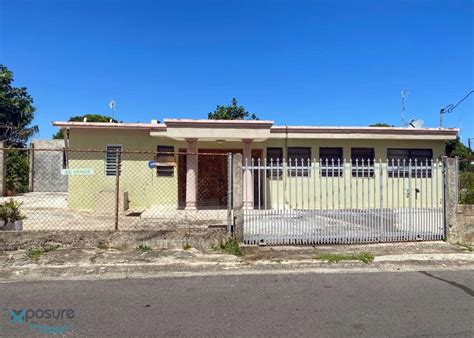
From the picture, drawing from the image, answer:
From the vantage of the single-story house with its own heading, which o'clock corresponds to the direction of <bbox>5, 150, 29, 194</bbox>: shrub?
The shrub is roughly at 4 o'clock from the single-story house.

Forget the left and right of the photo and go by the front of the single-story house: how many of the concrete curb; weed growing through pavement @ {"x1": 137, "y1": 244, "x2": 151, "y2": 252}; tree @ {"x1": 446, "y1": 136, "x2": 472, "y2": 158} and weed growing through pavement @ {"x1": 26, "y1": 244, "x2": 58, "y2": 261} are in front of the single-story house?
3

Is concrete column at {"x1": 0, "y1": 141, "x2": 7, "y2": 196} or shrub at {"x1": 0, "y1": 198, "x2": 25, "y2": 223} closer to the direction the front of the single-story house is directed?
the shrub

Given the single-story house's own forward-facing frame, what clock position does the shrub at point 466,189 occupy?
The shrub is roughly at 10 o'clock from the single-story house.

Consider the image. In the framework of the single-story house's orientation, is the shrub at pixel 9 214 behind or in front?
in front

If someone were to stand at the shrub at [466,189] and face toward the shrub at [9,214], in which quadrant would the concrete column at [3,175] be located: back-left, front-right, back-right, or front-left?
front-right

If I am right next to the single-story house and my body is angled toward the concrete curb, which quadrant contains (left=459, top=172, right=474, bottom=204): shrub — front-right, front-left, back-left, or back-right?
front-left

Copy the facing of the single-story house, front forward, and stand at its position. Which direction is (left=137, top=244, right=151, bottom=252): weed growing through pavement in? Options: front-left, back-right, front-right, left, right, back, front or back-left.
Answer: front

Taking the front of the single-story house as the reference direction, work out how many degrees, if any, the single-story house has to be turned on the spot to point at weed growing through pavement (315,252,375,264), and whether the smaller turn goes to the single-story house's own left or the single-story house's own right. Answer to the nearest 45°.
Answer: approximately 45° to the single-story house's own left

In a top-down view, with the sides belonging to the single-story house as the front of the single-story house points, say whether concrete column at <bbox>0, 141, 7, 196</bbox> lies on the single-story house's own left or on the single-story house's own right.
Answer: on the single-story house's own right

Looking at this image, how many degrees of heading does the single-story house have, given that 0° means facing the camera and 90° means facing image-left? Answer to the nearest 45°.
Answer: approximately 0°

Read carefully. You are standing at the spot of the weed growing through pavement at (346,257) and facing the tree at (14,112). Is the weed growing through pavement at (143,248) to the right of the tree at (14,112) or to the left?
left
